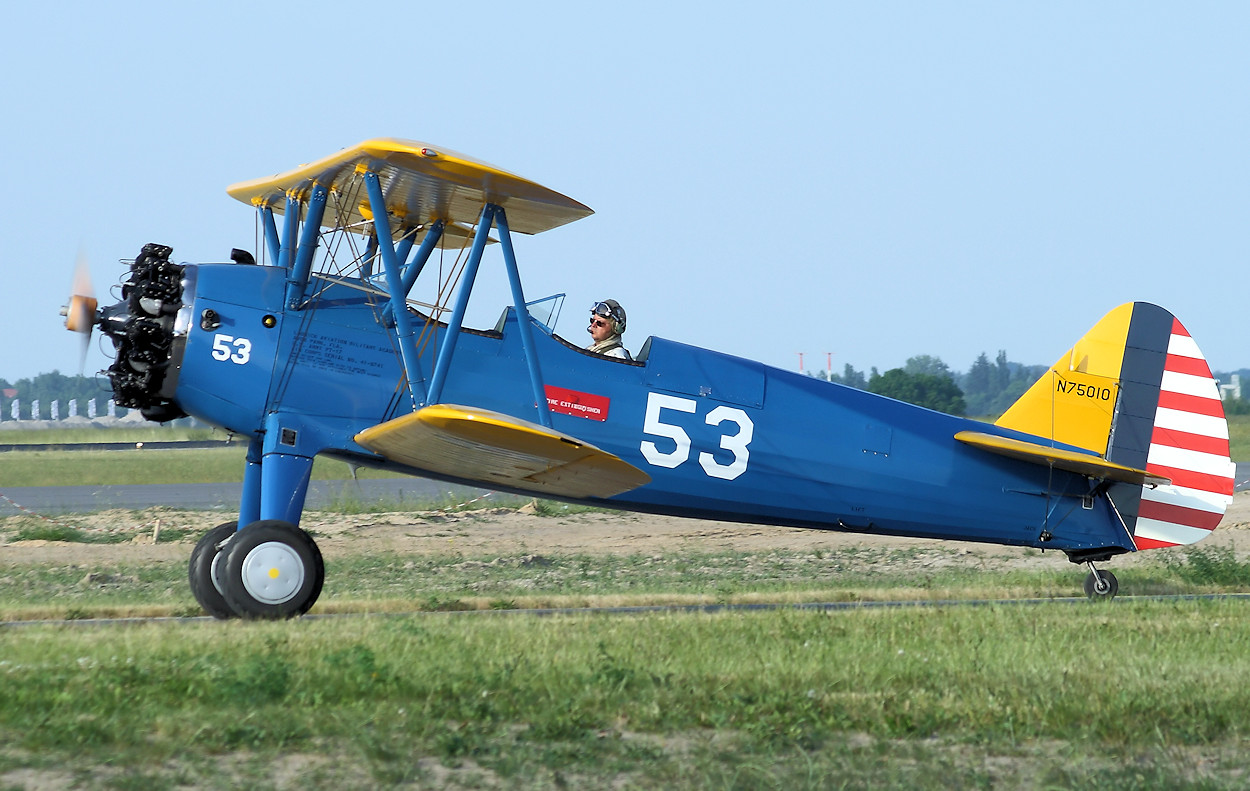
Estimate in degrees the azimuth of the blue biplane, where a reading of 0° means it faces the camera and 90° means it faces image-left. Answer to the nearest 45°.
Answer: approximately 90°
